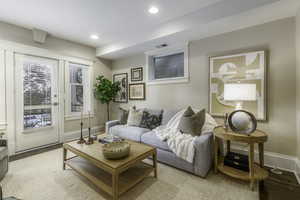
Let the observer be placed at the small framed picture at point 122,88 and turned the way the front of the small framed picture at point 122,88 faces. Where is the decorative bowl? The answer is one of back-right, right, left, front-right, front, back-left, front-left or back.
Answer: front-left

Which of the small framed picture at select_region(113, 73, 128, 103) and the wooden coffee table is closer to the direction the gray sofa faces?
the wooden coffee table

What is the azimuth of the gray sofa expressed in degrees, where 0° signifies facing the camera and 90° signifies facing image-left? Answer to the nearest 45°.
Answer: approximately 45°

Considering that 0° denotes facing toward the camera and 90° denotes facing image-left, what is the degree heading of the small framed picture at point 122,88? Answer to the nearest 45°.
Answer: approximately 45°

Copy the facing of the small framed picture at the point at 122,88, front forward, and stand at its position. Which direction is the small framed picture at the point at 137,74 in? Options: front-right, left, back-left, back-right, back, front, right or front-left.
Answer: left

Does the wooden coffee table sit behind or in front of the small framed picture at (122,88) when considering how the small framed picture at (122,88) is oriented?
in front

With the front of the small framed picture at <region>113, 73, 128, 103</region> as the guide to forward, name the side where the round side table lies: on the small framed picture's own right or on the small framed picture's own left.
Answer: on the small framed picture's own left

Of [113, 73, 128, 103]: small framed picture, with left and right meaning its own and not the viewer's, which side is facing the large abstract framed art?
left

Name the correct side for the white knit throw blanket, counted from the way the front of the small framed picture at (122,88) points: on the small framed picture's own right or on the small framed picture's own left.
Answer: on the small framed picture's own left

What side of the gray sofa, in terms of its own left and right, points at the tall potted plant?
right

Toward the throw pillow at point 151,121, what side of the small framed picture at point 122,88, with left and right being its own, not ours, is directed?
left

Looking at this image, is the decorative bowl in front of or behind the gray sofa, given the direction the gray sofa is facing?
in front

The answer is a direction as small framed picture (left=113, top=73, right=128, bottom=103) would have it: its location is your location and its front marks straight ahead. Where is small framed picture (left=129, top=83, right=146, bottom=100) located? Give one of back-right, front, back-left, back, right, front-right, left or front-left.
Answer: left
